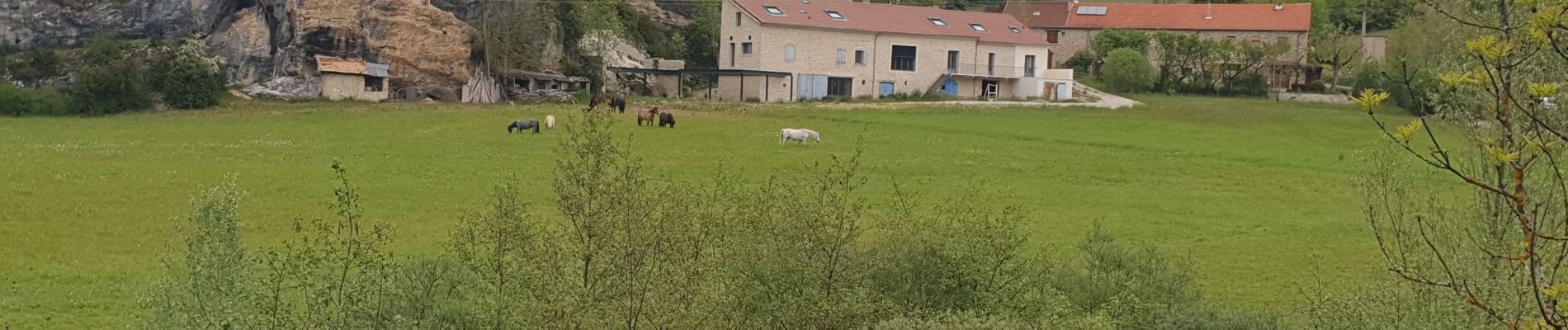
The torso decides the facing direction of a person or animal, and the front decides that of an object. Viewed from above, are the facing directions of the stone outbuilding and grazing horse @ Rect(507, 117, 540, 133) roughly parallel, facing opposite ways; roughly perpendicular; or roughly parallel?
roughly perpendicular

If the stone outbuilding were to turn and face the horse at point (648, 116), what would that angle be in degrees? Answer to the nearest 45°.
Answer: approximately 45° to its left

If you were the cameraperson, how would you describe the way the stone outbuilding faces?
facing the viewer

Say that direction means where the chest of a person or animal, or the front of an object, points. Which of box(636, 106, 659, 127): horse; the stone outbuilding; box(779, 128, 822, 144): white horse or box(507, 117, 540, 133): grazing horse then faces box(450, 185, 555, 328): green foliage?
the stone outbuilding

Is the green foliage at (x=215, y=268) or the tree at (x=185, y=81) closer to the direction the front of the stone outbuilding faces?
the green foliage

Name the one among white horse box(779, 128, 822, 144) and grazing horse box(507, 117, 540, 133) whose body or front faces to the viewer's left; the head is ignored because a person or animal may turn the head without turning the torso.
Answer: the grazing horse

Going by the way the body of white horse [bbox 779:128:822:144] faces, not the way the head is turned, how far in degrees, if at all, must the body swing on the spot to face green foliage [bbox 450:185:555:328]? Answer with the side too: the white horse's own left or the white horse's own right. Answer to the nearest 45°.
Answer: approximately 90° to the white horse's own right

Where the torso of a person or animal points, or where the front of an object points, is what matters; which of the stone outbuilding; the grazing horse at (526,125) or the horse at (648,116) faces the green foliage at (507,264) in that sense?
the stone outbuilding

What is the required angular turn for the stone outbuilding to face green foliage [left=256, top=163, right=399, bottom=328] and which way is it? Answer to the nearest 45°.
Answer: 0° — it already faces it

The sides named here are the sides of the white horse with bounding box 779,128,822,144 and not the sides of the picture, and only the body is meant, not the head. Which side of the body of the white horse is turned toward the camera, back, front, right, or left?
right

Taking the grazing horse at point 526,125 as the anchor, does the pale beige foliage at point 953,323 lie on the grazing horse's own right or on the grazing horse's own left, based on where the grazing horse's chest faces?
on the grazing horse's own left

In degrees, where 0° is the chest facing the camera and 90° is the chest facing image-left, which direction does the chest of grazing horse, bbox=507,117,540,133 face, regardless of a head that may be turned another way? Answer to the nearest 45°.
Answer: approximately 90°

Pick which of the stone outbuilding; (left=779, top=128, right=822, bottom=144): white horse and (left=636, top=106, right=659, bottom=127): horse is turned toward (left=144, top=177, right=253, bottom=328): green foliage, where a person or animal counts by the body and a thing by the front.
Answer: the stone outbuilding

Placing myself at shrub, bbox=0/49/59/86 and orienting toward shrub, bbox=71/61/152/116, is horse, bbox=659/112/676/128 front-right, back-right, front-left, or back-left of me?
front-left
